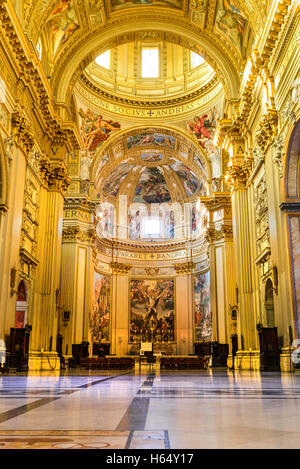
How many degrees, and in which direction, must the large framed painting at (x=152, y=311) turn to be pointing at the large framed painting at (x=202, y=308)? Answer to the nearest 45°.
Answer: approximately 45° to its left

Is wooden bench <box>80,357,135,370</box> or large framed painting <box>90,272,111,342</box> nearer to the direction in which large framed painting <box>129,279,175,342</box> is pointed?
the wooden bench

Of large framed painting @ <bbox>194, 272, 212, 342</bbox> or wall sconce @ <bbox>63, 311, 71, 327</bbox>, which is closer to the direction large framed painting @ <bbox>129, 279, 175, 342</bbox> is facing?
the wall sconce

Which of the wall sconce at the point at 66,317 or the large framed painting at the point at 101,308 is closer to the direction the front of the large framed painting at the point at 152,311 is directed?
the wall sconce

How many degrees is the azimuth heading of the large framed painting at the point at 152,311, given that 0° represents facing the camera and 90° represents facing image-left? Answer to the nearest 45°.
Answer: approximately 0°

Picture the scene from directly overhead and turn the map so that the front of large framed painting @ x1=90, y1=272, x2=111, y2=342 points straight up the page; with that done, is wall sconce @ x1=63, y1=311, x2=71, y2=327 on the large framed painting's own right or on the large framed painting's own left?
on the large framed painting's own right

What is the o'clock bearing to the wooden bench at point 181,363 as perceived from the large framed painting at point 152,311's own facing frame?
The wooden bench is roughly at 12 o'clock from the large framed painting.

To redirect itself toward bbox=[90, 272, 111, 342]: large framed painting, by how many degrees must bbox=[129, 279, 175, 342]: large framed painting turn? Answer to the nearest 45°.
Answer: approximately 45° to its right
